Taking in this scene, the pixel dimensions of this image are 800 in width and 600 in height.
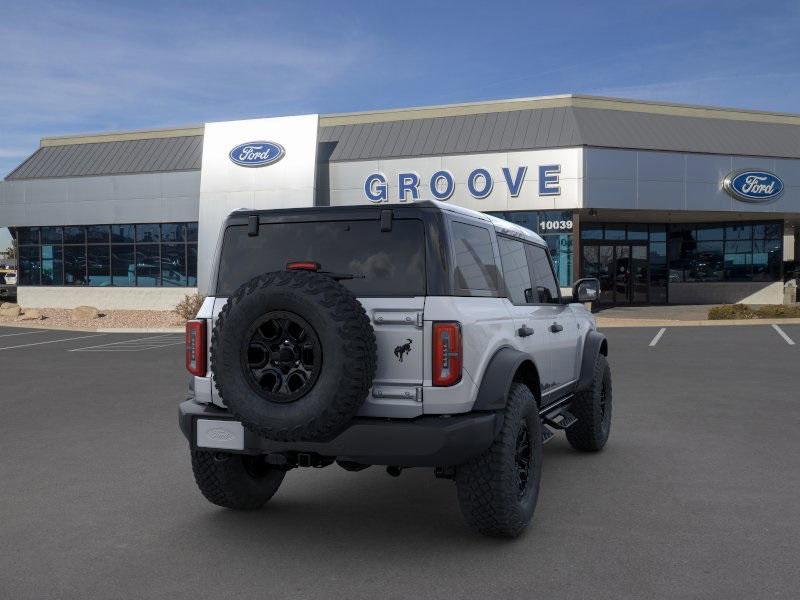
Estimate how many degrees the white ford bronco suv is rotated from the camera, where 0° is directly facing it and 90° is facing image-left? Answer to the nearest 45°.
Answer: approximately 225°

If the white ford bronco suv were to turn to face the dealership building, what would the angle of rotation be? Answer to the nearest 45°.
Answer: approximately 45° to its left
